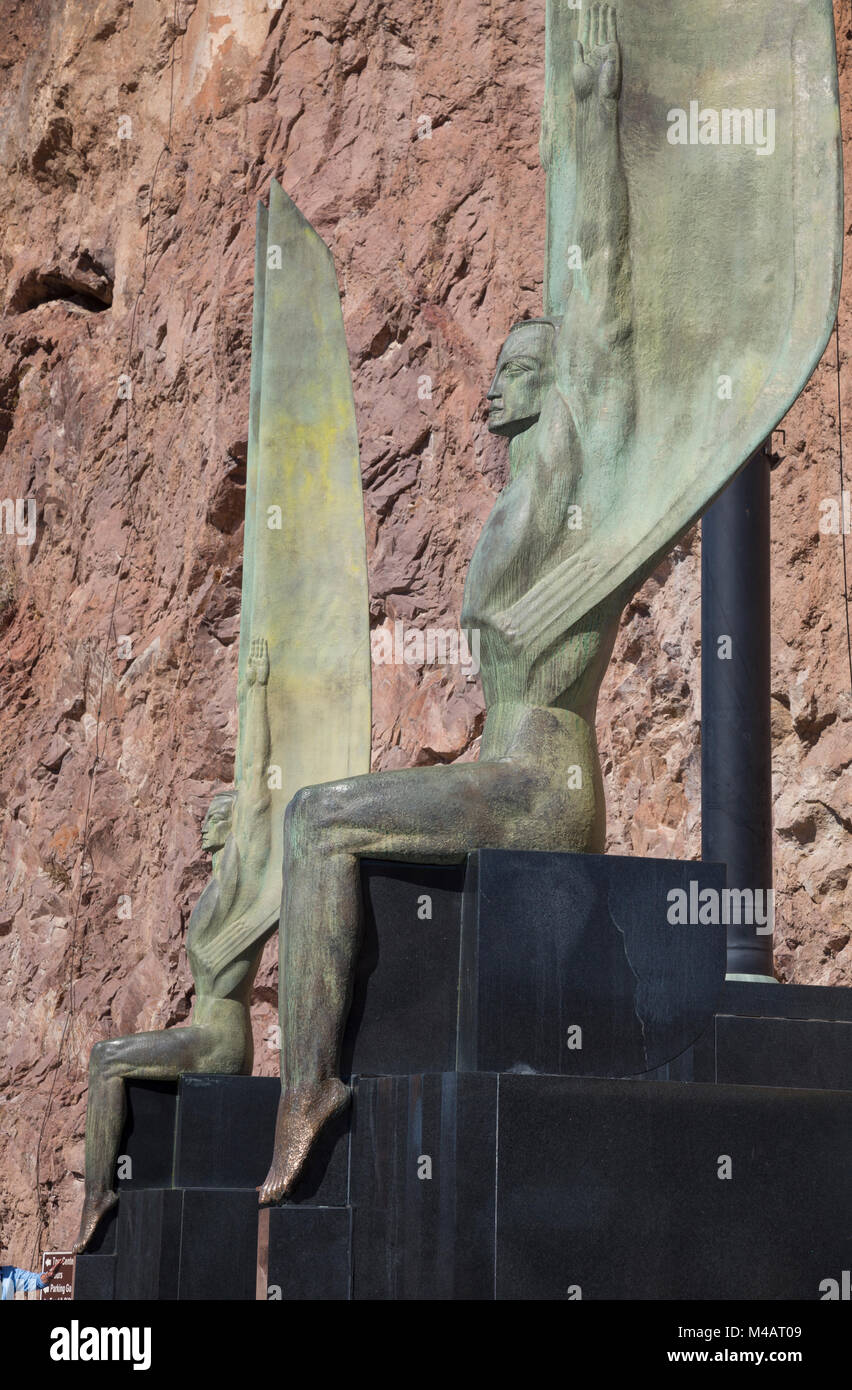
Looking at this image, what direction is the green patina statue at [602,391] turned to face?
to the viewer's left

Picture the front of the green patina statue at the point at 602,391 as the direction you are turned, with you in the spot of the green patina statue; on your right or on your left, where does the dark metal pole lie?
on your right
